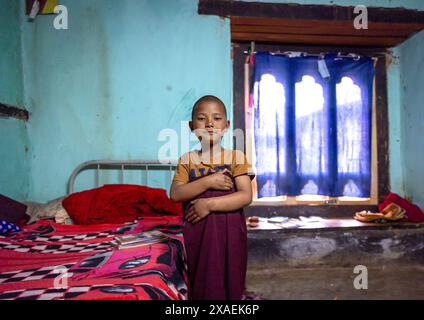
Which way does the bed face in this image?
toward the camera
